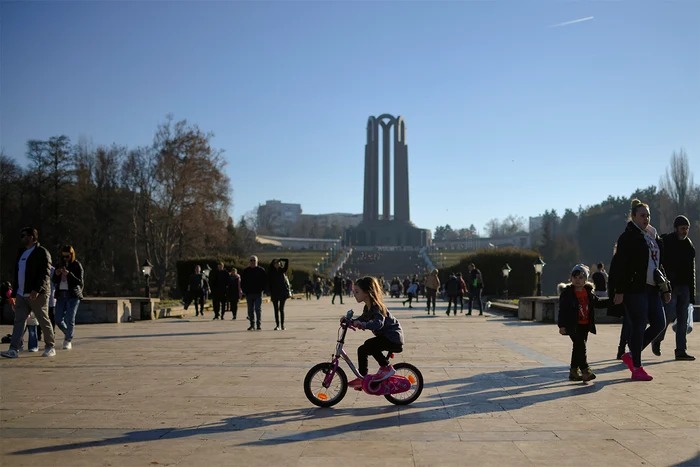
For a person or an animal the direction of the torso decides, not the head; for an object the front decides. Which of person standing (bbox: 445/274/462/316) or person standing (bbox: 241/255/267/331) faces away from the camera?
person standing (bbox: 445/274/462/316)

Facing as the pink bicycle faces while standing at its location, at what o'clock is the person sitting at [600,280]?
The person sitting is roughly at 4 o'clock from the pink bicycle.

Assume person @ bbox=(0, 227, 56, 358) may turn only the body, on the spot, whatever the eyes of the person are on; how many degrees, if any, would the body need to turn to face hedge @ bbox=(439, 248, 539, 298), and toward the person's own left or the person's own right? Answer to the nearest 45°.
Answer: approximately 180°

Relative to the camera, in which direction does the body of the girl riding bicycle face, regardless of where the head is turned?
to the viewer's left

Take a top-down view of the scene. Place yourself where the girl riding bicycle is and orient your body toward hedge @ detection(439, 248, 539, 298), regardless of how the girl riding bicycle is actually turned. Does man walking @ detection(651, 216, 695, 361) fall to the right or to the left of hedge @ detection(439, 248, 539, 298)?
right

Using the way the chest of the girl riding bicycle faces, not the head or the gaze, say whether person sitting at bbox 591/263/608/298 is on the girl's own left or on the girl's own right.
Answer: on the girl's own right

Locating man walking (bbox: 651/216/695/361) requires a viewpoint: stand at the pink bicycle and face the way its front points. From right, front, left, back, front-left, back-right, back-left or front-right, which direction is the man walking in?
back-right

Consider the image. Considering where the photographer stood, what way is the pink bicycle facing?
facing to the left of the viewer

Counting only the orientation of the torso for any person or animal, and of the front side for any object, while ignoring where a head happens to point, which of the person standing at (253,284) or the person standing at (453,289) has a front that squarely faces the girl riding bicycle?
the person standing at (253,284)

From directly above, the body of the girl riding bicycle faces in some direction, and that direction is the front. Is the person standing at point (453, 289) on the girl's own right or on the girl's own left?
on the girl's own right

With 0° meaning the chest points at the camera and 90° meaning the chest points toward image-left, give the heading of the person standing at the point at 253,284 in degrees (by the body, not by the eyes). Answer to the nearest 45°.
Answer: approximately 0°

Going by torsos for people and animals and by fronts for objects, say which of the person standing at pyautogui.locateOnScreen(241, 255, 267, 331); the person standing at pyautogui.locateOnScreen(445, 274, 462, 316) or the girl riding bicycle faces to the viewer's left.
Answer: the girl riding bicycle

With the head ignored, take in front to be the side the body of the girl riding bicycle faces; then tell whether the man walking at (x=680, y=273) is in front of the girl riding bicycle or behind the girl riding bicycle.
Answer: behind

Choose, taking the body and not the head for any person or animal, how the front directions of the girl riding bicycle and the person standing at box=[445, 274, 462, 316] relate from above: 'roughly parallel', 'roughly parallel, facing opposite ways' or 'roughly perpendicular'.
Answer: roughly perpendicular

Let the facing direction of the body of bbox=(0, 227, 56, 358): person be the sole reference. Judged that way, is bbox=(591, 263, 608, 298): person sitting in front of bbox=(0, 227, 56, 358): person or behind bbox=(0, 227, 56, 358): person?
behind
